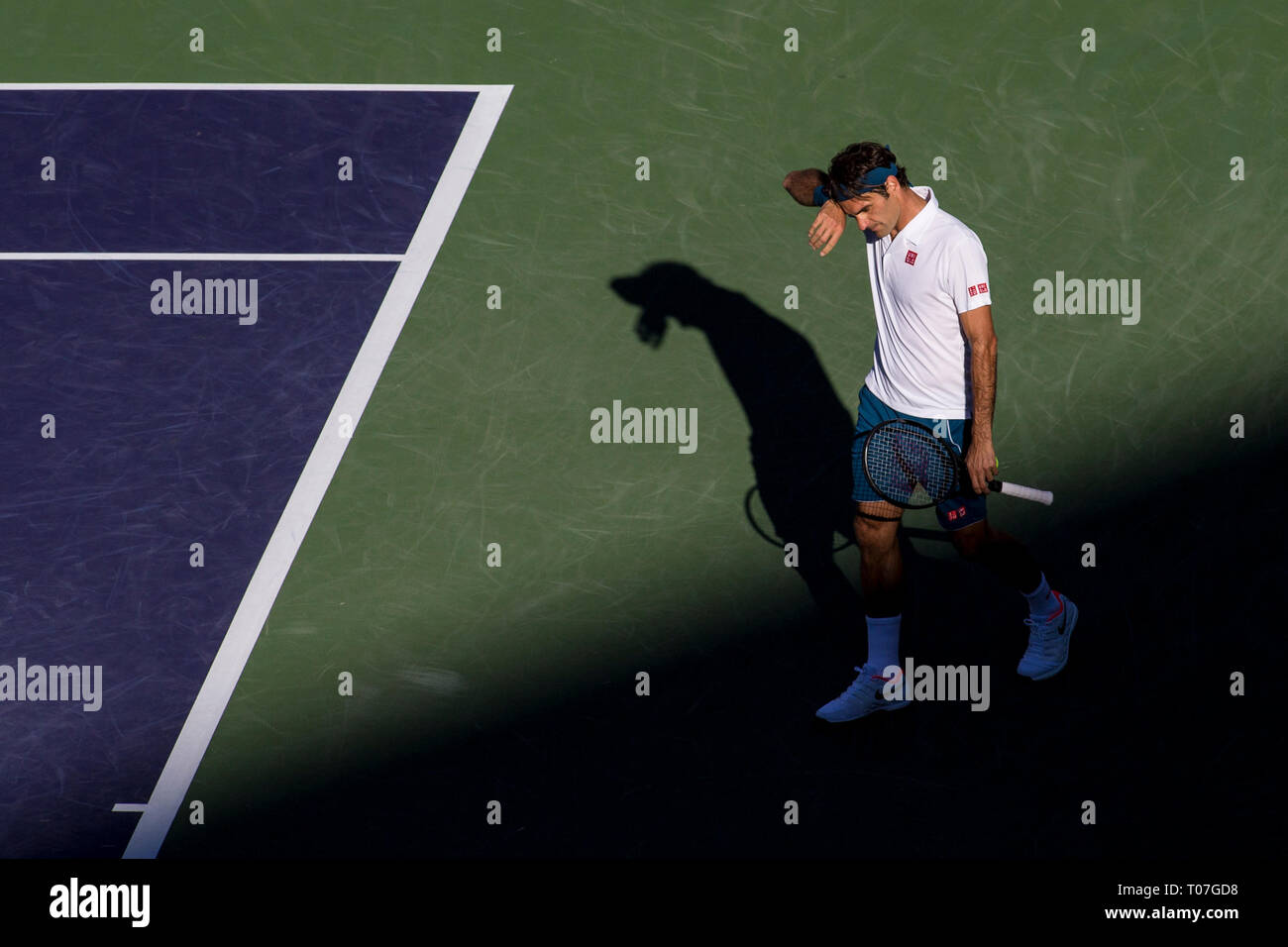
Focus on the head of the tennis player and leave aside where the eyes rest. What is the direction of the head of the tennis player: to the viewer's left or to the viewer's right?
to the viewer's left

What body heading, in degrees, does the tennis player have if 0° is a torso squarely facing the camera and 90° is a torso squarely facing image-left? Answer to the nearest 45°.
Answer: approximately 45°
